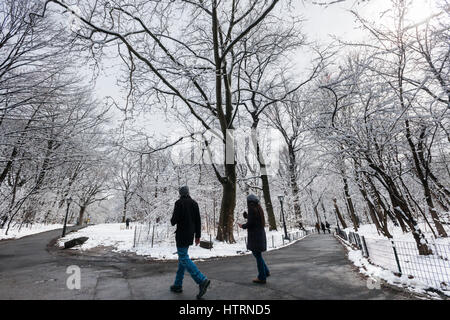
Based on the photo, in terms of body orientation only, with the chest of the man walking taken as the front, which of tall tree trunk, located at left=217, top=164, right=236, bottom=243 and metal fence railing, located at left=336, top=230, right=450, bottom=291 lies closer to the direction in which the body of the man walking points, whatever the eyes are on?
the tall tree trunk

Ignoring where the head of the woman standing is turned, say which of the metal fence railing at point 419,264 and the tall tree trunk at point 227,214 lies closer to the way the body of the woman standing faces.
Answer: the tall tree trunk

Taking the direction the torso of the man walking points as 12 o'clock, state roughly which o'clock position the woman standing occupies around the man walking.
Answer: The woman standing is roughly at 4 o'clock from the man walking.

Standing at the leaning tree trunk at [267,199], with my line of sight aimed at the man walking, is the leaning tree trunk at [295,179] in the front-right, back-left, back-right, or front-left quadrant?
back-left

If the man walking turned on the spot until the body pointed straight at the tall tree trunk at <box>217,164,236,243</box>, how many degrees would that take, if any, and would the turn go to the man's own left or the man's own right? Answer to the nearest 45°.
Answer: approximately 45° to the man's own right

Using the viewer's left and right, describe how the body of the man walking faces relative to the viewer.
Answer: facing away from the viewer and to the left of the viewer

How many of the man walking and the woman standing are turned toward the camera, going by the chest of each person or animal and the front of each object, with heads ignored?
0

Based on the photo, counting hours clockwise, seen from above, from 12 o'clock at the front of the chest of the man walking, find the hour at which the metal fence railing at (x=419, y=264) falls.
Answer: The metal fence railing is roughly at 4 o'clock from the man walking.
